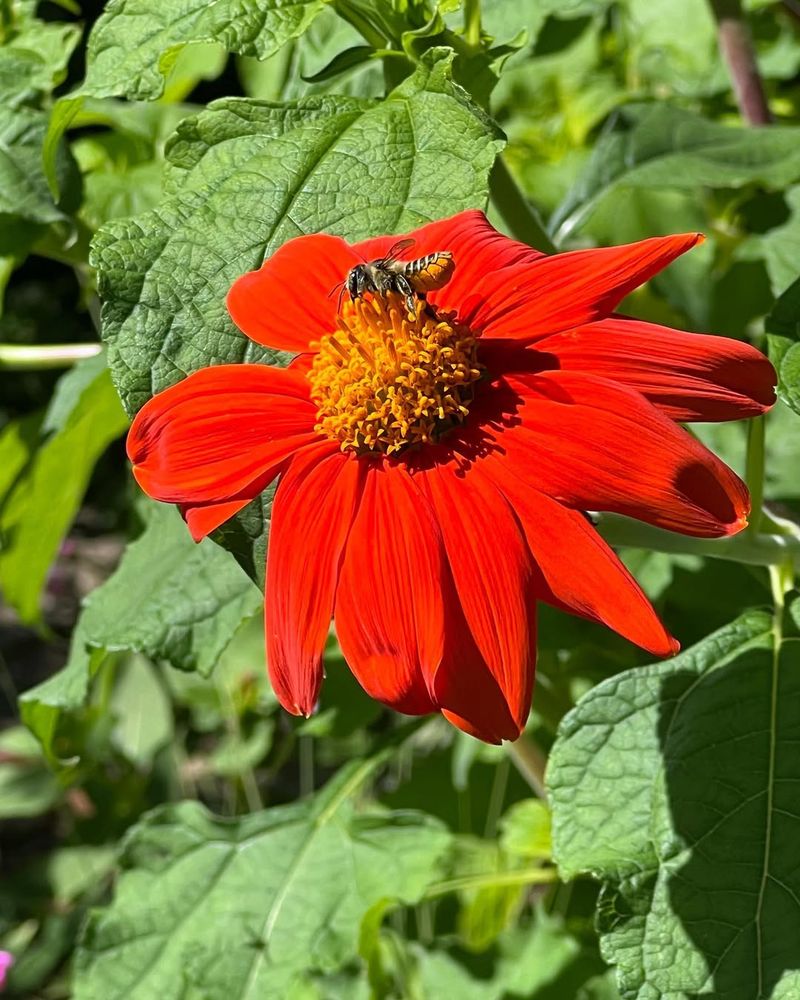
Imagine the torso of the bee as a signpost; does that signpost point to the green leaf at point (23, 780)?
no

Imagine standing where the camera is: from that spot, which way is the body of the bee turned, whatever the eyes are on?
to the viewer's left
